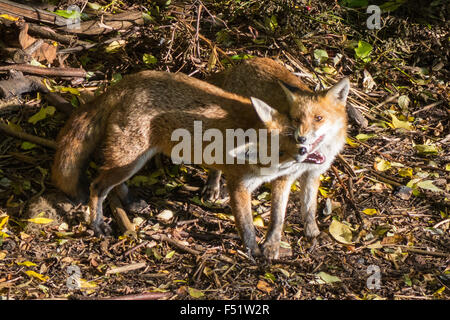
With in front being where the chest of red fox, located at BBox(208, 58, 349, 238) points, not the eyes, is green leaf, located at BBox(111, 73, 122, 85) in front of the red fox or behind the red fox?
behind

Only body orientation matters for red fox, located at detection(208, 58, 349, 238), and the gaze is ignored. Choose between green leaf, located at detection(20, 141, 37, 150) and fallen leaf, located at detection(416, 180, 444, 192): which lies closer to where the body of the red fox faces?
the fallen leaf

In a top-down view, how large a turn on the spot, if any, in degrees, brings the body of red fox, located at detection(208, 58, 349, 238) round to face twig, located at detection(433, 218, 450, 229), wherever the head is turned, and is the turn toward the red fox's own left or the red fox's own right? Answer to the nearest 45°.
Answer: approximately 45° to the red fox's own left

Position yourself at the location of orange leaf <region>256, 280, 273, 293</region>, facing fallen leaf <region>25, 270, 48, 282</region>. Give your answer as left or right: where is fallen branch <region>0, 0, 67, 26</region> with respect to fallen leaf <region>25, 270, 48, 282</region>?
right

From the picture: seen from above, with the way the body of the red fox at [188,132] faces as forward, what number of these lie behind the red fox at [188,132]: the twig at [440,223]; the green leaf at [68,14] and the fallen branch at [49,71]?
2

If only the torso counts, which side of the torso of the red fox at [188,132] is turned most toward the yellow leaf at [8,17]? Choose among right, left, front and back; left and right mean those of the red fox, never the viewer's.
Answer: back

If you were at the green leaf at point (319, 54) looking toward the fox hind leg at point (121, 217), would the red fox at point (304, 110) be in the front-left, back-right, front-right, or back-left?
front-left

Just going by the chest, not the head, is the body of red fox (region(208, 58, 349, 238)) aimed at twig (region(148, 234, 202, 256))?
no

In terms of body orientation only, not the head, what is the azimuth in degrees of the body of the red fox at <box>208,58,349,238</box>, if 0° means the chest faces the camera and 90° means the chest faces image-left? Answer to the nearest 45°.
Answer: approximately 315°

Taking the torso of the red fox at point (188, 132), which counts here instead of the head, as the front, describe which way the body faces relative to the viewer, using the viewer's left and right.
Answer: facing the viewer and to the right of the viewer

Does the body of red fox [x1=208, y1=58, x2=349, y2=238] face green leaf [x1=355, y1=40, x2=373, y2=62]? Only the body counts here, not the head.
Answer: no

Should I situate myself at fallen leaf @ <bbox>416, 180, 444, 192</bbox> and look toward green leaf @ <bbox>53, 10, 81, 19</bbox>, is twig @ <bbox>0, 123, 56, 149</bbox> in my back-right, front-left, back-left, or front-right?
front-left

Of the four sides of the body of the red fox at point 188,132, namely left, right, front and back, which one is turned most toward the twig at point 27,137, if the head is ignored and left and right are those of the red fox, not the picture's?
back

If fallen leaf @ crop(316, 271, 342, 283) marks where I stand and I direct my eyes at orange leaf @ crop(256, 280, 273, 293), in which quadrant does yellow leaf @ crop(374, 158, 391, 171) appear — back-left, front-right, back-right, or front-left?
back-right
